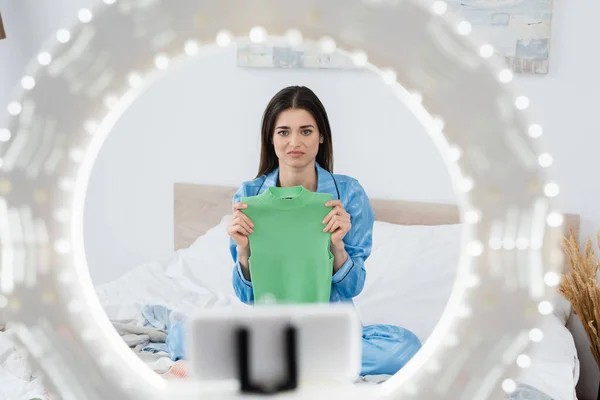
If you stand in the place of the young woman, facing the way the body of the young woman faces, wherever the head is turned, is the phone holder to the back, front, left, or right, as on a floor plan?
front

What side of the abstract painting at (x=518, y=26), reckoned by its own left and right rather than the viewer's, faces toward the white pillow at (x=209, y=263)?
right

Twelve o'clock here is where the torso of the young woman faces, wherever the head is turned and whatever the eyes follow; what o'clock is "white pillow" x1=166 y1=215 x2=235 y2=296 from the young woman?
The white pillow is roughly at 5 o'clock from the young woman.

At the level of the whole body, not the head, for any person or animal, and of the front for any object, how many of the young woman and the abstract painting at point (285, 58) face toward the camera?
2

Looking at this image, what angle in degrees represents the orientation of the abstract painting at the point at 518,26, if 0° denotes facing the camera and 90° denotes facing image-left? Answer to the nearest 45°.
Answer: approximately 0°

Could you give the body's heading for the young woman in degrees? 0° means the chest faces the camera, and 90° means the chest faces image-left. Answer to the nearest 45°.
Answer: approximately 0°

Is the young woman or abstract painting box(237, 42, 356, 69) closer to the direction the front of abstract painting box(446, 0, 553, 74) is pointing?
the young woman

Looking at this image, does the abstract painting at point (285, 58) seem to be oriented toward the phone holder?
yes

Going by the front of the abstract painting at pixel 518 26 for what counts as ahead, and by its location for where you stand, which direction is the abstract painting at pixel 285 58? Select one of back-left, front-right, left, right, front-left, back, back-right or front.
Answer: right
